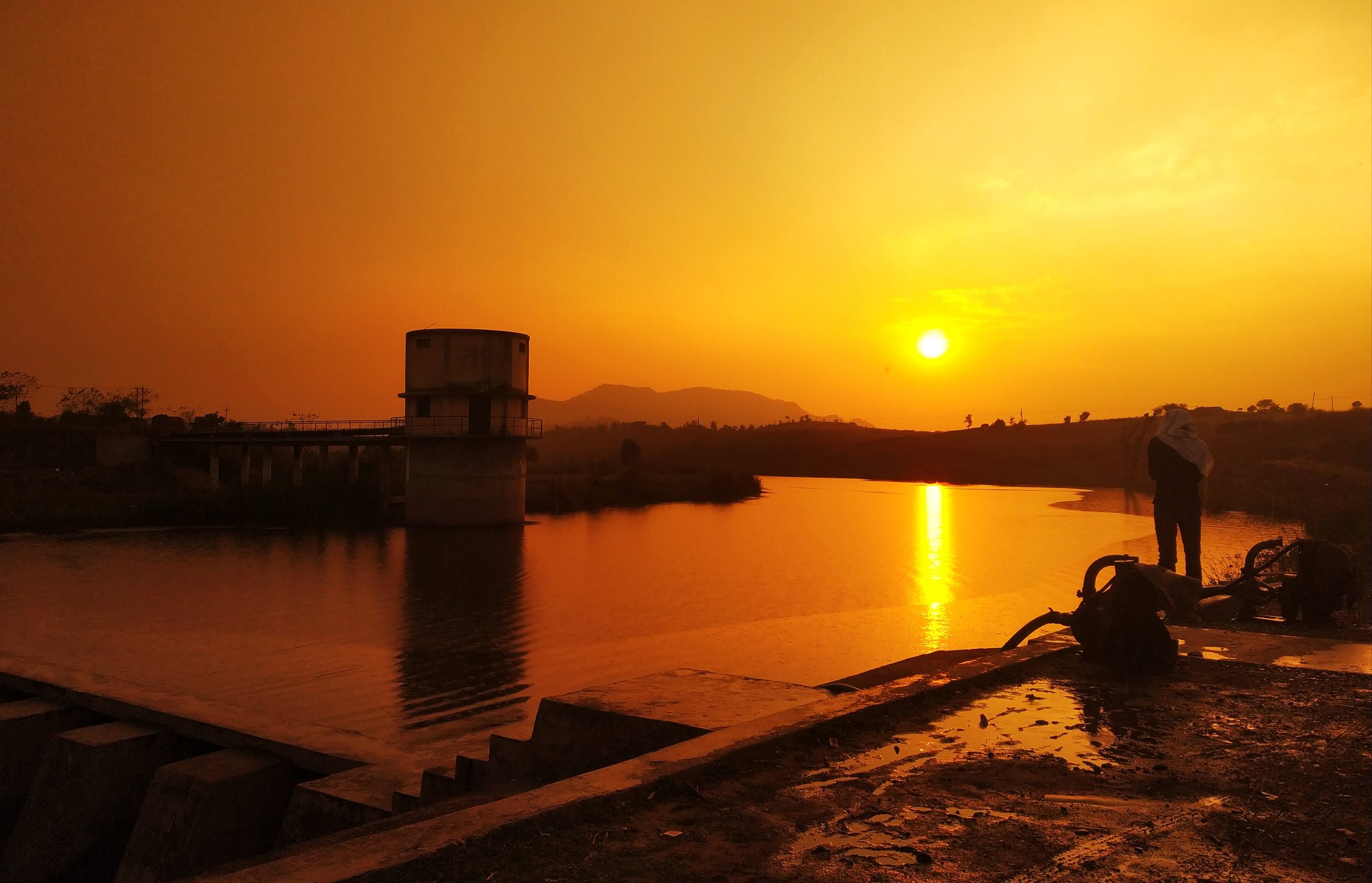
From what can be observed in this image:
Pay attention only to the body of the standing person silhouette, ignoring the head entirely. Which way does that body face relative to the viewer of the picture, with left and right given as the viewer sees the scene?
facing away from the viewer

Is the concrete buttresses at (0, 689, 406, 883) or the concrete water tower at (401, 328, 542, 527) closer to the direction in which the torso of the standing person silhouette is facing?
the concrete water tower

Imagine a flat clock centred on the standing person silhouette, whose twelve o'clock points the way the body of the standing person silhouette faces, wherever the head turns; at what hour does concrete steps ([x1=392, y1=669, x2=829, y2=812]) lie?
The concrete steps is roughly at 7 o'clock from the standing person silhouette.

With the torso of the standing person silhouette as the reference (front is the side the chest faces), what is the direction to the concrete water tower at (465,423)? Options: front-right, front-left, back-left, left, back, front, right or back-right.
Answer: front-left

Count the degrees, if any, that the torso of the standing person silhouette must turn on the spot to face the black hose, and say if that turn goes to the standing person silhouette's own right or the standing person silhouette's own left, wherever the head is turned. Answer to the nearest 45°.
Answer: approximately 180°

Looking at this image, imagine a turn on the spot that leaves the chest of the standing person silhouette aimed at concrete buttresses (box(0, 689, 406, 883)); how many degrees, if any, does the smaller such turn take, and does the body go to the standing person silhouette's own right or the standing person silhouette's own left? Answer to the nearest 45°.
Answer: approximately 135° to the standing person silhouette's own left
